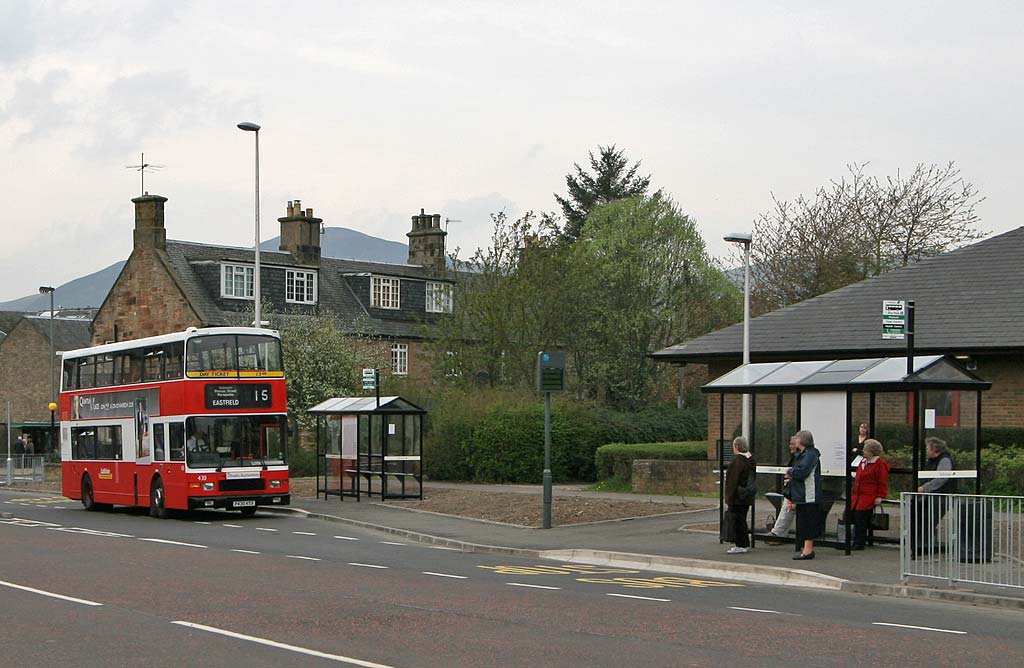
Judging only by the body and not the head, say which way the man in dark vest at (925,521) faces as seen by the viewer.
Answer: to the viewer's left

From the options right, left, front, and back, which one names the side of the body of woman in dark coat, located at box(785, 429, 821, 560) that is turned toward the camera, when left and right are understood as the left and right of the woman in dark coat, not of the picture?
left

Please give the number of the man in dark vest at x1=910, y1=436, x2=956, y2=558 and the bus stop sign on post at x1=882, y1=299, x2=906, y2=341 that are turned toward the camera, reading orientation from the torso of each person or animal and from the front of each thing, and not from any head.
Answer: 1

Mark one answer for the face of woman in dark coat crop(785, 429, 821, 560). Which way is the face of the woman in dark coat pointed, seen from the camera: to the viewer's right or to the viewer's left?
to the viewer's left

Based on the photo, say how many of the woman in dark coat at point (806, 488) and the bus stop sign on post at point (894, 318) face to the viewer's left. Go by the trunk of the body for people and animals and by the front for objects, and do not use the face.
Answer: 1

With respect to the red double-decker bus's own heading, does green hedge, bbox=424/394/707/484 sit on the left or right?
on its left

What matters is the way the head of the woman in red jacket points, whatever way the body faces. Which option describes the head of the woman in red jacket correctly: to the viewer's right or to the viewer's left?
to the viewer's left

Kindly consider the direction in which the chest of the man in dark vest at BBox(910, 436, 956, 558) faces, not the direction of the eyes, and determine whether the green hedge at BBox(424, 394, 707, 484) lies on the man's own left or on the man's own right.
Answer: on the man's own right

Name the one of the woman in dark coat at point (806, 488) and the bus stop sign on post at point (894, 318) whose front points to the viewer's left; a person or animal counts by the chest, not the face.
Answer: the woman in dark coat

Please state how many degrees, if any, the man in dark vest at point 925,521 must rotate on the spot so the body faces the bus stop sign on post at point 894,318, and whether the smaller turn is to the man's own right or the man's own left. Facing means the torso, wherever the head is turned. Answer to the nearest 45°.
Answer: approximately 45° to the man's own left
